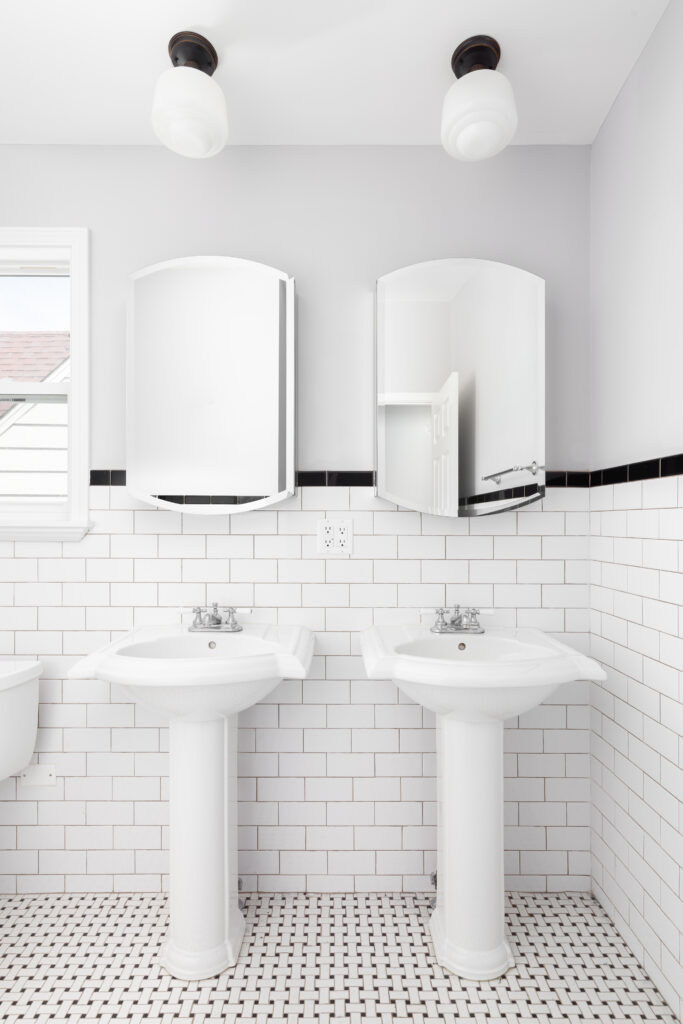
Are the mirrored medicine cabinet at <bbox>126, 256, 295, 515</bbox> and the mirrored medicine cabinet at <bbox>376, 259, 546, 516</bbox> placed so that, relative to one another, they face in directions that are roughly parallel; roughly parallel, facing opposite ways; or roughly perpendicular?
roughly parallel

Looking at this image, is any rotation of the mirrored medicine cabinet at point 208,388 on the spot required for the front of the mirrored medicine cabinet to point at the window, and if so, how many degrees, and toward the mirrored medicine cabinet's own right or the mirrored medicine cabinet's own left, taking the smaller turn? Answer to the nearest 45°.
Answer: approximately 135° to the mirrored medicine cabinet's own right

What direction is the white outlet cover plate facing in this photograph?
toward the camera

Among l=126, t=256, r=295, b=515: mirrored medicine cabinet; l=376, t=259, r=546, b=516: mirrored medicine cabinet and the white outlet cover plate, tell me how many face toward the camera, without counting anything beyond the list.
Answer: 3

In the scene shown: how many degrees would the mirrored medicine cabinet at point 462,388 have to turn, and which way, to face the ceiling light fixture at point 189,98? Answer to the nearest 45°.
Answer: approximately 45° to its right

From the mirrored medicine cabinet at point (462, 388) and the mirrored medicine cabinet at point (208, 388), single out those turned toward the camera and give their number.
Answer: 2

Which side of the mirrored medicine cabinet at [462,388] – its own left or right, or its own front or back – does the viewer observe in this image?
front

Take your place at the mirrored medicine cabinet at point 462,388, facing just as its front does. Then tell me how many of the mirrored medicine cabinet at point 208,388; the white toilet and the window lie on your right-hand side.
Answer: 3

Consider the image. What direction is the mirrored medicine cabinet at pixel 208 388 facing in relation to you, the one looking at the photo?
facing the viewer
